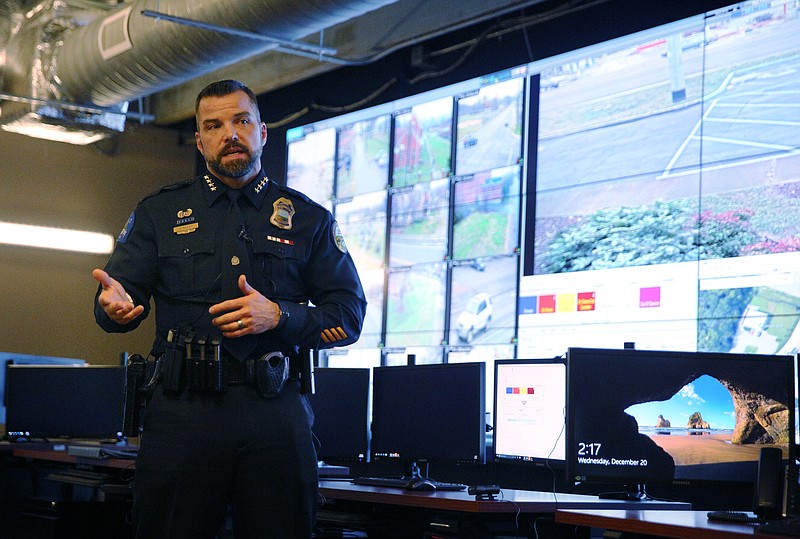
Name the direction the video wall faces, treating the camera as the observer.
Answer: facing the viewer and to the left of the viewer

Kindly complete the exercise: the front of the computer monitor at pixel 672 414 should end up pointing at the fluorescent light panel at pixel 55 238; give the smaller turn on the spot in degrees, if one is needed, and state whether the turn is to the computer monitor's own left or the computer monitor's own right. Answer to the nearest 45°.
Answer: approximately 135° to the computer monitor's own right

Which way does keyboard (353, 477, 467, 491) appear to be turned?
toward the camera

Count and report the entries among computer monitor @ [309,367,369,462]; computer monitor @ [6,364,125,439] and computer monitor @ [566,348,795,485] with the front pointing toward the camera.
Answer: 3

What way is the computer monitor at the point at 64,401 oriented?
toward the camera

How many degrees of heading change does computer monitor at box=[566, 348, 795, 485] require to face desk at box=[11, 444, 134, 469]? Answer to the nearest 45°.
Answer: approximately 135° to its right

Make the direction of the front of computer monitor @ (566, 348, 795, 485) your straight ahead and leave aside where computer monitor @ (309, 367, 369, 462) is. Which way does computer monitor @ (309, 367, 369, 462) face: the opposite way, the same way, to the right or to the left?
the same way

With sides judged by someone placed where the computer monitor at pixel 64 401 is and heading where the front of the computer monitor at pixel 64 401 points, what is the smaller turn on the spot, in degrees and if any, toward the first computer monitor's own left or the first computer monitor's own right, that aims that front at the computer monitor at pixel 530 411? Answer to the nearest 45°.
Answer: approximately 45° to the first computer monitor's own left

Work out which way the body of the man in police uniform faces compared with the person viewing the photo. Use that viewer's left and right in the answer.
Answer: facing the viewer
